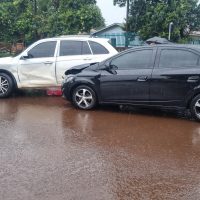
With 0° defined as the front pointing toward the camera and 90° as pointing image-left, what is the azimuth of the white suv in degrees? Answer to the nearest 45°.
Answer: approximately 90°

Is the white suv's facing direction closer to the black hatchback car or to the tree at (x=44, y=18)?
the tree

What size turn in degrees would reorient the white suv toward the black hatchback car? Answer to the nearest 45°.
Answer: approximately 135° to its left

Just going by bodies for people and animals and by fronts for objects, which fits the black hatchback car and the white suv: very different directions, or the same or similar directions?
same or similar directions

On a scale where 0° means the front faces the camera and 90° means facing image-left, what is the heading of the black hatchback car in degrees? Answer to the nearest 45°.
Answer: approximately 90°

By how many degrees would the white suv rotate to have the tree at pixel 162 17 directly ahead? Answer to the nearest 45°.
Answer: approximately 135° to its right

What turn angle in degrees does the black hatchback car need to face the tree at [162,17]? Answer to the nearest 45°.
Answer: approximately 90° to its right

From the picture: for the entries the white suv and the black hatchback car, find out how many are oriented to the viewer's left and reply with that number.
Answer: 2

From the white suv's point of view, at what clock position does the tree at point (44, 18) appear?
The tree is roughly at 3 o'clock from the white suv.

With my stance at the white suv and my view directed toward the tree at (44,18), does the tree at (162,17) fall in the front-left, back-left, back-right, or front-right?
front-right
